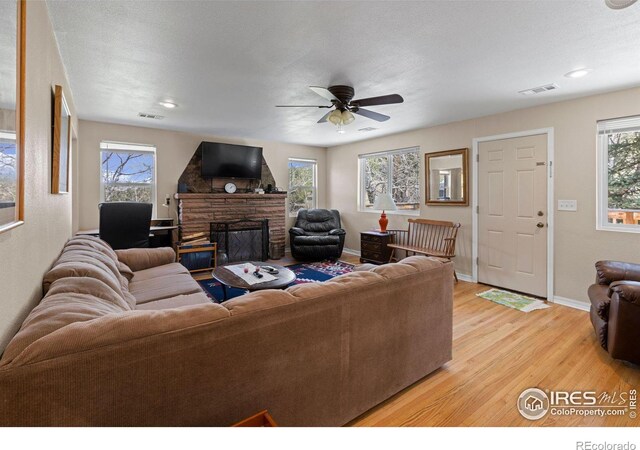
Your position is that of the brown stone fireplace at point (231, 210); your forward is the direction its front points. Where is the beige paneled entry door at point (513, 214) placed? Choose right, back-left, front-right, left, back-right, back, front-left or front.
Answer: front-left

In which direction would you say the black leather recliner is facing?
toward the camera

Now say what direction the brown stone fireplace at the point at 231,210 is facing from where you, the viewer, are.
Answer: facing the viewer

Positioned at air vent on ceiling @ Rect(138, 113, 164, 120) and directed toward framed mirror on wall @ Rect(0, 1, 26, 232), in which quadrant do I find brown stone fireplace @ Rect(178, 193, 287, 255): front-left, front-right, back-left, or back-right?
back-left

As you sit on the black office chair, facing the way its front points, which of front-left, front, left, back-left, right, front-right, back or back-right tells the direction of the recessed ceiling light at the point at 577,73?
back-right

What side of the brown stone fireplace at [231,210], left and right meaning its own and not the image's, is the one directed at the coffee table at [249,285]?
front

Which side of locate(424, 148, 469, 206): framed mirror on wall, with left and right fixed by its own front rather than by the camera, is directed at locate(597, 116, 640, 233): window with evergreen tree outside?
left

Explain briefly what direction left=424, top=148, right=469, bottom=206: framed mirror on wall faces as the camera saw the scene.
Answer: facing the viewer and to the left of the viewer

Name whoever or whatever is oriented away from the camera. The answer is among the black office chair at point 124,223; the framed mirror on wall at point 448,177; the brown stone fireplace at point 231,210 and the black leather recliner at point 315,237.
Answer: the black office chair

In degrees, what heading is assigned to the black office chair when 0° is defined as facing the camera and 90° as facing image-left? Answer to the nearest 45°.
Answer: approximately 180°

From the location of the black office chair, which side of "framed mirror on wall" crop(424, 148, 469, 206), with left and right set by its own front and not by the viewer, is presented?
front
